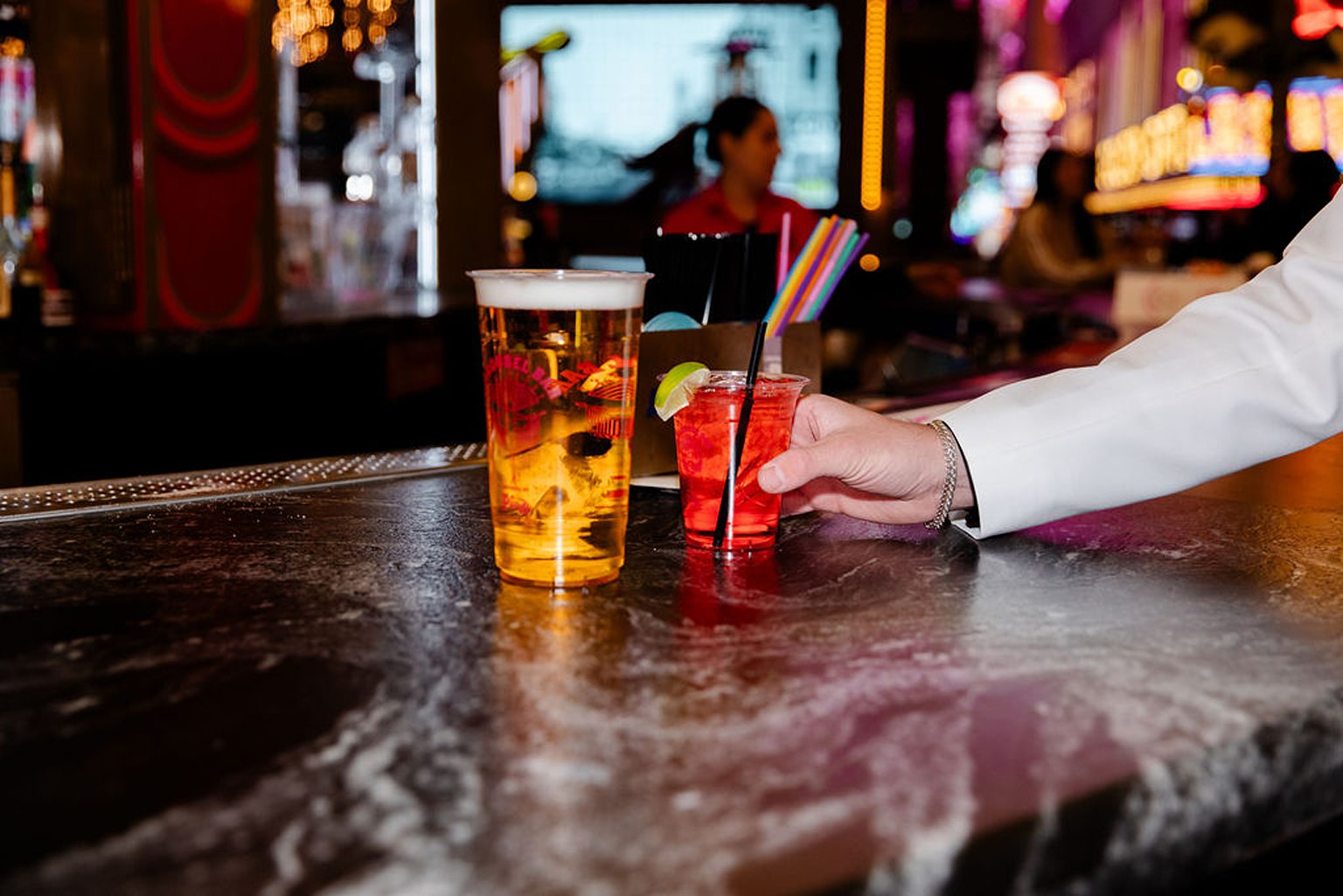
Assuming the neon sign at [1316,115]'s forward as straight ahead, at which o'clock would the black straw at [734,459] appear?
The black straw is roughly at 12 o'clock from the neon sign.

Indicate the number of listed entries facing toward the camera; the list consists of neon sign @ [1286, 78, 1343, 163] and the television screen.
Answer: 2

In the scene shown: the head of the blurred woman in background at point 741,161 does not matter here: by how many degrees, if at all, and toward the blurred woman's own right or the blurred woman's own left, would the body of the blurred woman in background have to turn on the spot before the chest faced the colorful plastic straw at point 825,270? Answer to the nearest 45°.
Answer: approximately 45° to the blurred woman's own right

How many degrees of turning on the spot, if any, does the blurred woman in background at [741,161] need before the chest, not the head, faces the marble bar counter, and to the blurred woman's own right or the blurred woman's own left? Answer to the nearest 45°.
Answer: approximately 45° to the blurred woman's own right

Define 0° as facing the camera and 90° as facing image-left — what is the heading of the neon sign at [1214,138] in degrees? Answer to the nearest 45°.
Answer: approximately 45°

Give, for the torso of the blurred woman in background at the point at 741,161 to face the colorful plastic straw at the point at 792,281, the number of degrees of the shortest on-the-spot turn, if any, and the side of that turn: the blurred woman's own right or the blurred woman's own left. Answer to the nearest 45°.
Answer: approximately 45° to the blurred woman's own right

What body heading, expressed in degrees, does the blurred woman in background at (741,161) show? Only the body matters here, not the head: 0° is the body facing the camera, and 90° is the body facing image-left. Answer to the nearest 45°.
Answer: approximately 315°

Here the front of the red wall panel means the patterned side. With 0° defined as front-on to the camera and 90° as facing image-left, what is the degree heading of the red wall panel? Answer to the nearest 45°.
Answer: approximately 0°

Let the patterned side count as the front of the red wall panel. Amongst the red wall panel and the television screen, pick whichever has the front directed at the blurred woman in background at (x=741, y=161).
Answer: the television screen
